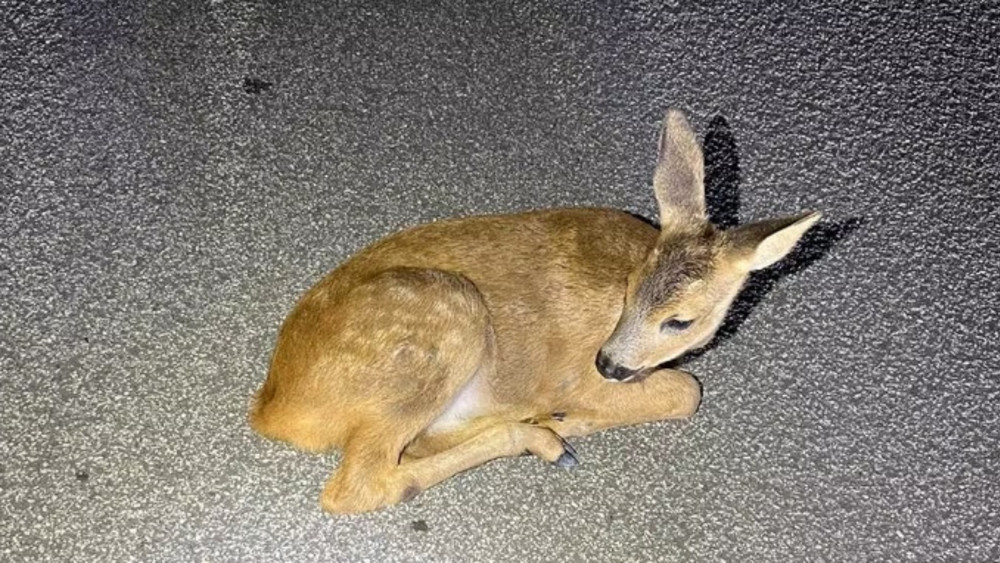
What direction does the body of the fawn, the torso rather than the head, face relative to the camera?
to the viewer's right
